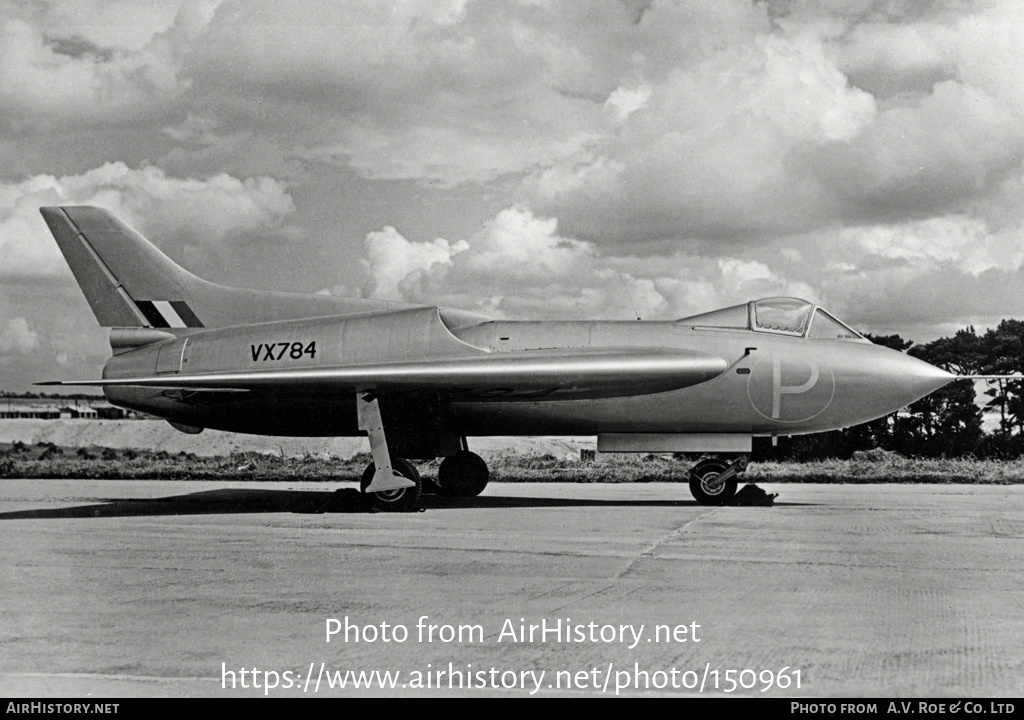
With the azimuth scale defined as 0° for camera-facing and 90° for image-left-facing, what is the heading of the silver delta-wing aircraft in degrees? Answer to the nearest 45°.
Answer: approximately 270°
